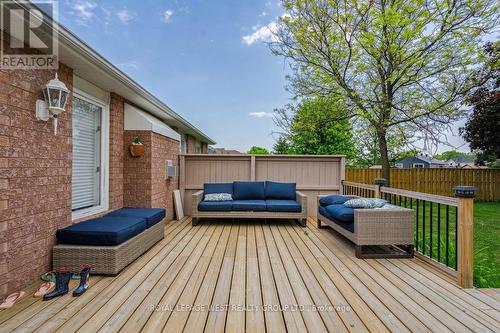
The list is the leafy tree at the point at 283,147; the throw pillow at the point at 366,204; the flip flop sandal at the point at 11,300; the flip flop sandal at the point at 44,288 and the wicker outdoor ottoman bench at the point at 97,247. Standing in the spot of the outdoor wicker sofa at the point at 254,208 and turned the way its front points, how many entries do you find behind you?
1

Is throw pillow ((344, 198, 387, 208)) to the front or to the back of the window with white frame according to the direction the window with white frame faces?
to the front

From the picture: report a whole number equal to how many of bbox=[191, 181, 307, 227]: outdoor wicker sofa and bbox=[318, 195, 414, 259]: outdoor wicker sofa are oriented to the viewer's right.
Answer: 0

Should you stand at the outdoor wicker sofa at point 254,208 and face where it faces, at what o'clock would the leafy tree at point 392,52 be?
The leafy tree is roughly at 8 o'clock from the outdoor wicker sofa.

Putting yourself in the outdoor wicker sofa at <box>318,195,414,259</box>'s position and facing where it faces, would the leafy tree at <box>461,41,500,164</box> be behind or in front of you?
behind

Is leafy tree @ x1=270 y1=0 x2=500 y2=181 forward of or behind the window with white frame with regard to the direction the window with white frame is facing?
forward

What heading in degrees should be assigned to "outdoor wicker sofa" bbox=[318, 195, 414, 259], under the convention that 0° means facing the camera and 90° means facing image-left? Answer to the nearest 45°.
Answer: approximately 45°

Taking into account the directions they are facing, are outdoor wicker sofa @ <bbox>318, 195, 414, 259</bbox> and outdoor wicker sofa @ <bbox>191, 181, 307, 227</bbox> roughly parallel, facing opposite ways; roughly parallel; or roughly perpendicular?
roughly perpendicular

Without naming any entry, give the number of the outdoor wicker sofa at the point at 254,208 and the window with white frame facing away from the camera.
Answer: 0

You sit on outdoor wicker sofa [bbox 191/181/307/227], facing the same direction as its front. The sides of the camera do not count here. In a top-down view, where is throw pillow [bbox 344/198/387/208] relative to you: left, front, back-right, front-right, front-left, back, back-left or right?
front-left

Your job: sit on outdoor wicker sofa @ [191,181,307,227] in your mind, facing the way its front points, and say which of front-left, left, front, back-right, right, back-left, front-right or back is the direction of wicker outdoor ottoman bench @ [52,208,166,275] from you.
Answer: front-right

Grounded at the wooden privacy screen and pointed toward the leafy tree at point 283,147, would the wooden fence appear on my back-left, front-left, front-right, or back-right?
front-right

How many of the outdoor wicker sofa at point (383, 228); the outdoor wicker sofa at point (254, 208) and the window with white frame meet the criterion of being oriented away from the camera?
0

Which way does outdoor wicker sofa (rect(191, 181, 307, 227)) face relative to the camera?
toward the camera

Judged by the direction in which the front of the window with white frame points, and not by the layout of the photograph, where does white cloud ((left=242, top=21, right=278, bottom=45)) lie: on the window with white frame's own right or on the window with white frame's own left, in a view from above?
on the window with white frame's own left

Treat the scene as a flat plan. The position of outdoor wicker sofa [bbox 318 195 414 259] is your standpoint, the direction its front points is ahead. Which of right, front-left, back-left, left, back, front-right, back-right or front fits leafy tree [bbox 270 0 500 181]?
back-right

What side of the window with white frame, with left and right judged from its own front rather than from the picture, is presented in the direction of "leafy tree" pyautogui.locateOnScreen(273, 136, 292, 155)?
left

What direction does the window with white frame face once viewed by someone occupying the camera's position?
facing the viewer and to the right of the viewer
